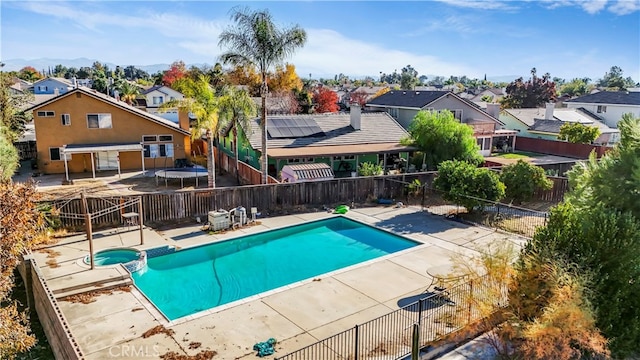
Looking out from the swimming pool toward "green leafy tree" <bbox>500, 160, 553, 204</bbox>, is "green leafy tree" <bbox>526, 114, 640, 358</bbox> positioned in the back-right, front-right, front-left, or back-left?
front-right

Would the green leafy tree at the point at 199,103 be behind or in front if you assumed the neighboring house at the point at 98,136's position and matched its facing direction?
behind
